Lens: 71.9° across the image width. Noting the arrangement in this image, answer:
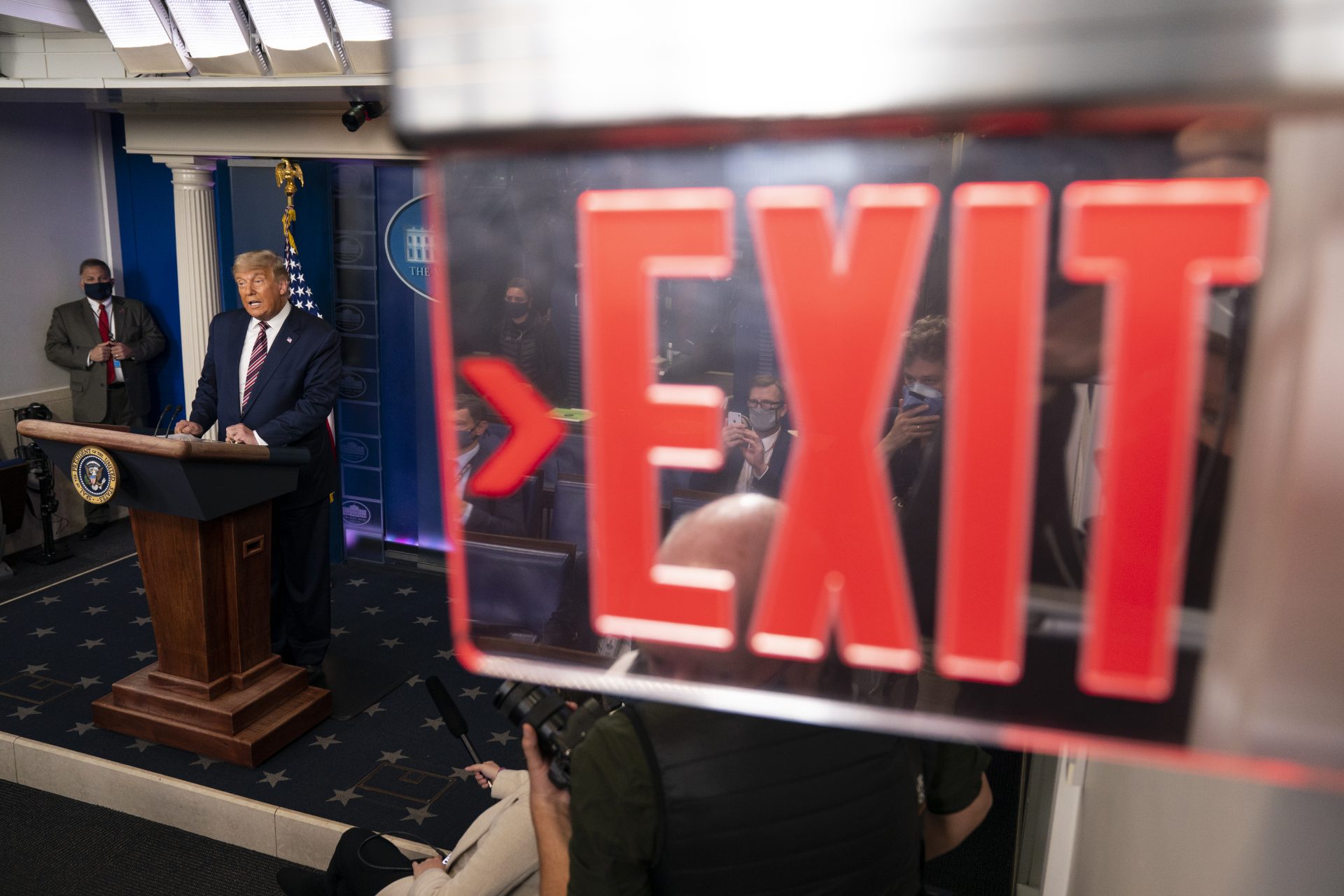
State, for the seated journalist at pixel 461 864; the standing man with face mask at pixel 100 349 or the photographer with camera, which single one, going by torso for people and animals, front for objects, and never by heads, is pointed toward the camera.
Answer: the standing man with face mask

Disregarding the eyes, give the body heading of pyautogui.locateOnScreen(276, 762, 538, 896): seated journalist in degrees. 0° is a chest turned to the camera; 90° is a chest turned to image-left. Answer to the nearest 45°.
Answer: approximately 90°

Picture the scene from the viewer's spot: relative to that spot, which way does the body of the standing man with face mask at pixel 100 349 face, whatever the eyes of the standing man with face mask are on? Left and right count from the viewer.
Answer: facing the viewer

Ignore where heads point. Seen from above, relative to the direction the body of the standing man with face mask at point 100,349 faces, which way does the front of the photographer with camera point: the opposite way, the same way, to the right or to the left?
the opposite way

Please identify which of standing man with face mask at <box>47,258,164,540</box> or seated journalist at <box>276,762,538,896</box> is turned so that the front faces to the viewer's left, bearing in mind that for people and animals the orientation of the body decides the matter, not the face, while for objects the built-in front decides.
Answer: the seated journalist

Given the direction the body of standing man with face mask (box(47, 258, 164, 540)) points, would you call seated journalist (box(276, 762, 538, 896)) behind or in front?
in front

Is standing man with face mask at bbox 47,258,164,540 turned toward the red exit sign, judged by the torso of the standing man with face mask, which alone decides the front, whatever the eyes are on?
yes

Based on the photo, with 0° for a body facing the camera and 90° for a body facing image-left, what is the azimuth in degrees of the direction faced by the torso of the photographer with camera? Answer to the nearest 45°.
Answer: approximately 135°

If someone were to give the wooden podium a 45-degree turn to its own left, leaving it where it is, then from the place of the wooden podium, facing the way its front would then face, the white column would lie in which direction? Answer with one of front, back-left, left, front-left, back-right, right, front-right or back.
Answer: back

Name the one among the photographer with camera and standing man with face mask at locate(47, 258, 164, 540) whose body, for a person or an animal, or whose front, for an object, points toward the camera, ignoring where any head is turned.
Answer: the standing man with face mask

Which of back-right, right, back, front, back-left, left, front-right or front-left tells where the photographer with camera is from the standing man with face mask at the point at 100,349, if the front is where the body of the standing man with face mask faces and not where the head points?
front

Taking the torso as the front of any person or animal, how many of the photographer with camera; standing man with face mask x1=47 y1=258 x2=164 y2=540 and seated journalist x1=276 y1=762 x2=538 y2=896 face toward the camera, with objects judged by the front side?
1
